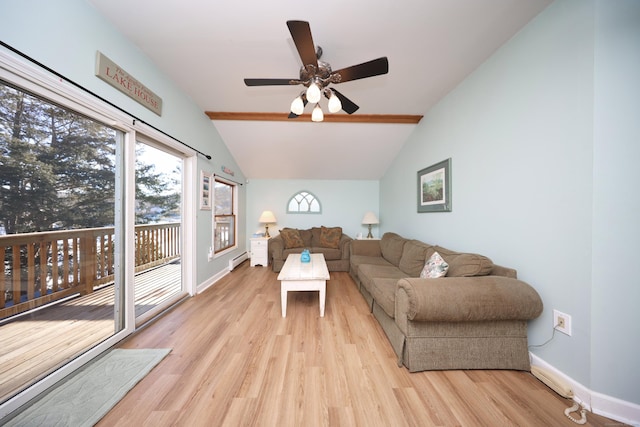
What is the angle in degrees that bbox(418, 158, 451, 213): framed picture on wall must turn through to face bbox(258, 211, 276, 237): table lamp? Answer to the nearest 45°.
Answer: approximately 45° to its right

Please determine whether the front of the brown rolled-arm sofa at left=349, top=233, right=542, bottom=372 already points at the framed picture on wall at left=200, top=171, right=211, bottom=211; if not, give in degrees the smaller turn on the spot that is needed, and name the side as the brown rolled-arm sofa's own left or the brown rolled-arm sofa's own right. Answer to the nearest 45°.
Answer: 0° — it already faces it

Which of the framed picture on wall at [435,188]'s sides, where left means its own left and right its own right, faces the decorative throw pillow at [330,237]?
right

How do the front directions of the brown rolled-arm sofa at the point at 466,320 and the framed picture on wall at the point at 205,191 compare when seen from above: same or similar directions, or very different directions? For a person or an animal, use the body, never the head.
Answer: very different directions

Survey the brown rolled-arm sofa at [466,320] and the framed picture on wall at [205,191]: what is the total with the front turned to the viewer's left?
1

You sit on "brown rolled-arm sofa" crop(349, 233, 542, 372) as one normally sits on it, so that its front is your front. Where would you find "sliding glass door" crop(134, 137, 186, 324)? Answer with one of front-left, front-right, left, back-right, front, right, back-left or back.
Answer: front

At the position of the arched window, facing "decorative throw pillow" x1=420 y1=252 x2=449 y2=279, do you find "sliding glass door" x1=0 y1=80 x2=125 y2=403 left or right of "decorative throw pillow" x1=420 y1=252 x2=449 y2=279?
right

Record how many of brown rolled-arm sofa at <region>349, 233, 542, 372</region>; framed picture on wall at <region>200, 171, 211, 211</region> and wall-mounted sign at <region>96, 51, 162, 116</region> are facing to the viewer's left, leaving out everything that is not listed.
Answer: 1

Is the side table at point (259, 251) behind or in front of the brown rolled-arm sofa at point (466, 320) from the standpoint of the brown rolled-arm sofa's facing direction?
in front

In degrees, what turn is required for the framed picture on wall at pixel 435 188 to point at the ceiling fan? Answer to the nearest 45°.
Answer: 0° — it already faces it

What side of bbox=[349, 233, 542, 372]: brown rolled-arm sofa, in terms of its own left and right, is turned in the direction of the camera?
left

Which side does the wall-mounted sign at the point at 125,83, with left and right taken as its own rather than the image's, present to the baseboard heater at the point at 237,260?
left

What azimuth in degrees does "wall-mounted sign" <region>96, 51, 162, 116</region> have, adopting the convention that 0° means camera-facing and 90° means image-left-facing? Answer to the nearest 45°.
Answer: approximately 315°

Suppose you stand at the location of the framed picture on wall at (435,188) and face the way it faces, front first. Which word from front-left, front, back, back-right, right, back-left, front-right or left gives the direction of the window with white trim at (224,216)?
front-right

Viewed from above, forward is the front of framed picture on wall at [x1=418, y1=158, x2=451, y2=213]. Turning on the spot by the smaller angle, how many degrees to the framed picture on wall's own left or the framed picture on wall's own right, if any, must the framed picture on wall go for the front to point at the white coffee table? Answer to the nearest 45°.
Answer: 0° — it already faces it

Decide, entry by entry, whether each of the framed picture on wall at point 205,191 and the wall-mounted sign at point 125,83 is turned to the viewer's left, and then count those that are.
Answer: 0

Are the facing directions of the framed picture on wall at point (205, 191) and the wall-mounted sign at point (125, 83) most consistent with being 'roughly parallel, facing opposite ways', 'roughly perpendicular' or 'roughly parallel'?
roughly parallel
